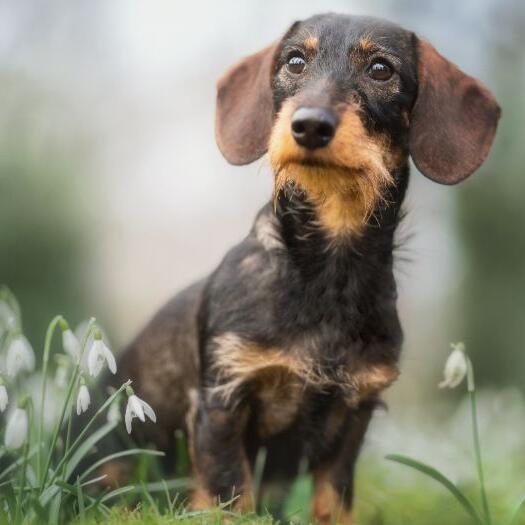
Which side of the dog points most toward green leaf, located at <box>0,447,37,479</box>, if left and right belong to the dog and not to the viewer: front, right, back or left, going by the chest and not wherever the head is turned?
right

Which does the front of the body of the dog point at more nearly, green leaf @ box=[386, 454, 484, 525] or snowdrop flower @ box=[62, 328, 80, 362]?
the green leaf

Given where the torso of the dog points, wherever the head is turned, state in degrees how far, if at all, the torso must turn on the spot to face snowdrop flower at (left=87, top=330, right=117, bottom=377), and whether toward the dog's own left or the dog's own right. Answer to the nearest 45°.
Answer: approximately 90° to the dog's own right

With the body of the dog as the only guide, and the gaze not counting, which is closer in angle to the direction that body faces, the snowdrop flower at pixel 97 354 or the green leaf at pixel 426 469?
the green leaf

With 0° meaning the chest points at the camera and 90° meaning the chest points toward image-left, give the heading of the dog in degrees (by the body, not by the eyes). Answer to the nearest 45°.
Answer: approximately 315°

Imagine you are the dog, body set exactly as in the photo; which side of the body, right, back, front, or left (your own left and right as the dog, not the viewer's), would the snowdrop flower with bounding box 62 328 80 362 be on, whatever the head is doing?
right
